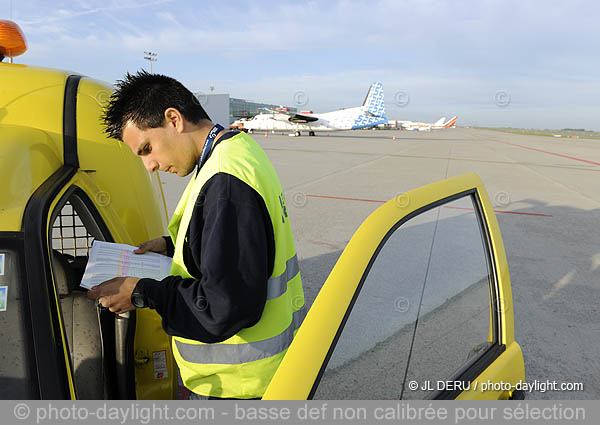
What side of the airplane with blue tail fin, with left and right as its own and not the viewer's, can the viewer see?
left

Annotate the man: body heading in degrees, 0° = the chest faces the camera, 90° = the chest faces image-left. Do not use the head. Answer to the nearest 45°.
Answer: approximately 90°

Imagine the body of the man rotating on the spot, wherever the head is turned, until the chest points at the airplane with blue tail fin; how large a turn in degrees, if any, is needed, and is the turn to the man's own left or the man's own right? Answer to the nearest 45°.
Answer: approximately 90° to the man's own right

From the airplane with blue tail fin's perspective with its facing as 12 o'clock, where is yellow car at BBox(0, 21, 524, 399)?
The yellow car is roughly at 9 o'clock from the airplane with blue tail fin.

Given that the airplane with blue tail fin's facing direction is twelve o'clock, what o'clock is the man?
The man is roughly at 9 o'clock from the airplane with blue tail fin.

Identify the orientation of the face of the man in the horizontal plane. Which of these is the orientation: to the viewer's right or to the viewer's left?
to the viewer's left

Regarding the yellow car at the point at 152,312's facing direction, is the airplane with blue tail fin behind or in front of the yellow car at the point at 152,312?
behind

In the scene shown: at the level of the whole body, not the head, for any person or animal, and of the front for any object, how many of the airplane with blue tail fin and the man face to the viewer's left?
2
